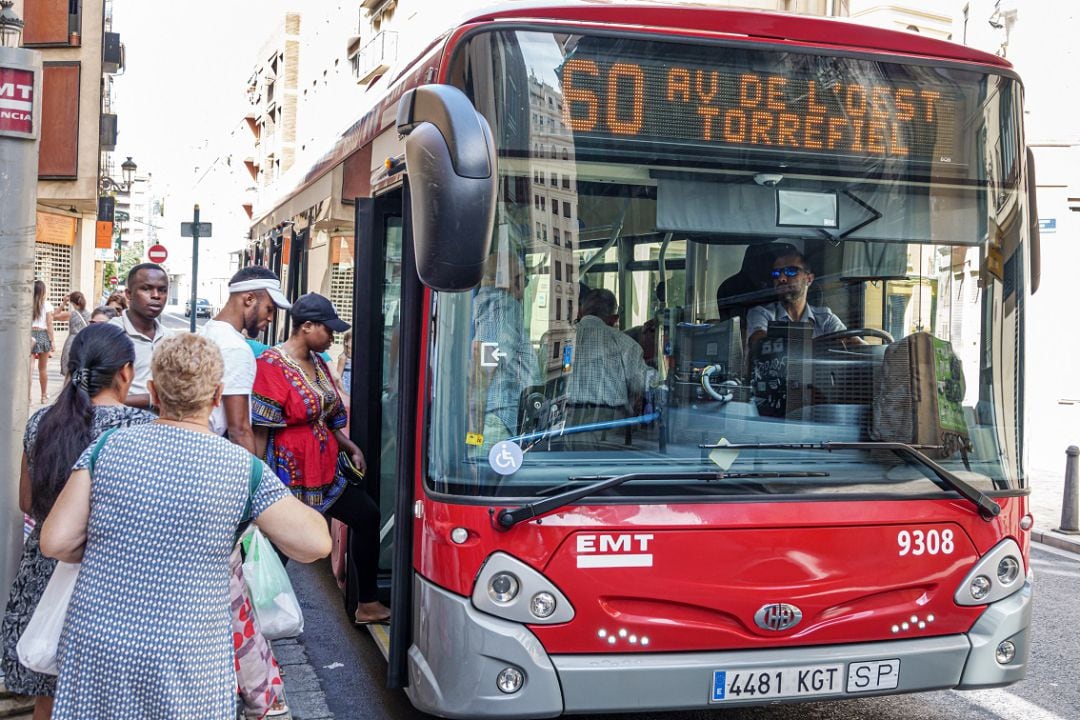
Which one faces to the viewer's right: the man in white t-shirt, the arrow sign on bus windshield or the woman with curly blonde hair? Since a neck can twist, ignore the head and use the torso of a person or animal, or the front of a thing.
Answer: the man in white t-shirt

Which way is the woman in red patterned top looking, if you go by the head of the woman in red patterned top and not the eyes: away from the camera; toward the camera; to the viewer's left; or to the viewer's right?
to the viewer's right

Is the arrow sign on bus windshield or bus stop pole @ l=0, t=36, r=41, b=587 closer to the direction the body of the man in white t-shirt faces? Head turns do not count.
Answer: the arrow sign on bus windshield

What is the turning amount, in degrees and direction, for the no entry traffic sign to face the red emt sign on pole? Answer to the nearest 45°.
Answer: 0° — it already faces it

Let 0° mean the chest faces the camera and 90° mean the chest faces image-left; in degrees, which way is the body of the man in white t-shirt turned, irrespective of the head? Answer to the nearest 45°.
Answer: approximately 270°

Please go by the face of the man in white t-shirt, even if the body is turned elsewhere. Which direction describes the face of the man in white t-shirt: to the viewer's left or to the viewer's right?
to the viewer's right

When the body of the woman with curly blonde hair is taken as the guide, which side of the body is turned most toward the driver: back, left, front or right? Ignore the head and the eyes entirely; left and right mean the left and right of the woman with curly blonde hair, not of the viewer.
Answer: right

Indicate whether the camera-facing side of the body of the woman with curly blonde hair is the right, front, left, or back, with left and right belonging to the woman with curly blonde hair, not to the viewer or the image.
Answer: back

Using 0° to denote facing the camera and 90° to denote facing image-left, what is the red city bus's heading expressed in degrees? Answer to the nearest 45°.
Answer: approximately 315°

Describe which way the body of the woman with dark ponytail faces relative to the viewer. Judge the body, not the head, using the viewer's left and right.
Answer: facing away from the viewer and to the right of the viewer

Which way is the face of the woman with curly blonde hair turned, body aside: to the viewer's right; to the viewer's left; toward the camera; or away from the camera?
away from the camera

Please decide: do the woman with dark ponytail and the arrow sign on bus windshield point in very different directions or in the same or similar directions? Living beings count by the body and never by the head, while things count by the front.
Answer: very different directions

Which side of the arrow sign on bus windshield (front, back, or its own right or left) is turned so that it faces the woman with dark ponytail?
right

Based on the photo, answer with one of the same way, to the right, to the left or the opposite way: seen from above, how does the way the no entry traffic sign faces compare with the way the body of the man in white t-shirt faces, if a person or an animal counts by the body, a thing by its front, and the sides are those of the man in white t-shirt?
to the right

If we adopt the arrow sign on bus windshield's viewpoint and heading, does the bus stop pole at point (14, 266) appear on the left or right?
on its right
